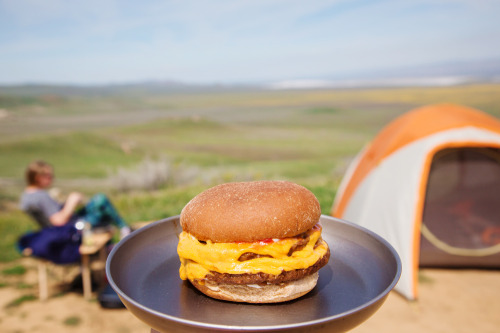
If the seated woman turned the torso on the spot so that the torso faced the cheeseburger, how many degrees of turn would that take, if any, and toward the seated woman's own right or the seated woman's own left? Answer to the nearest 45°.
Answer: approximately 90° to the seated woman's own right

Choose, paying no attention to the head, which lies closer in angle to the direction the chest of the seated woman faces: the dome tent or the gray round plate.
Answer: the dome tent

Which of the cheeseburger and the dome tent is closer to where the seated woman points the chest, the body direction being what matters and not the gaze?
the dome tent

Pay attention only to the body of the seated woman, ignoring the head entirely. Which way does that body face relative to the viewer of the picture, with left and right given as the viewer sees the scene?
facing to the right of the viewer

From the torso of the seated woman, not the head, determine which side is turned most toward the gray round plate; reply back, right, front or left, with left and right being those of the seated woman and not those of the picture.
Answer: right
